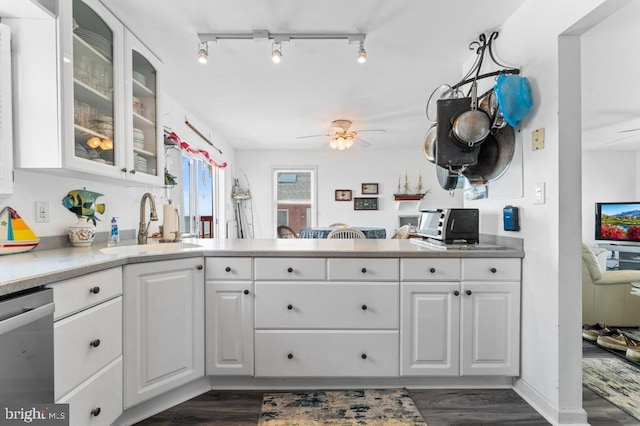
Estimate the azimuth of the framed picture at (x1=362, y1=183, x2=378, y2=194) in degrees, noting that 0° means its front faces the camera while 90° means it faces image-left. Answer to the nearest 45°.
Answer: approximately 0°

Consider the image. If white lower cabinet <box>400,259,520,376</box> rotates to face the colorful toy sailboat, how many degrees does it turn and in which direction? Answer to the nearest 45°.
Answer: approximately 45° to its right

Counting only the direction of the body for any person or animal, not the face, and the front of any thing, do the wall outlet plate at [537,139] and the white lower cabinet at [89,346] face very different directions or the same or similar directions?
very different directions

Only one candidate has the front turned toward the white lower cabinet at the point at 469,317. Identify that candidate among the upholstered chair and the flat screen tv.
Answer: the flat screen tv

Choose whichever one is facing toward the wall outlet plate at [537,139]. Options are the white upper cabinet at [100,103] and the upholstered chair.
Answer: the white upper cabinet
